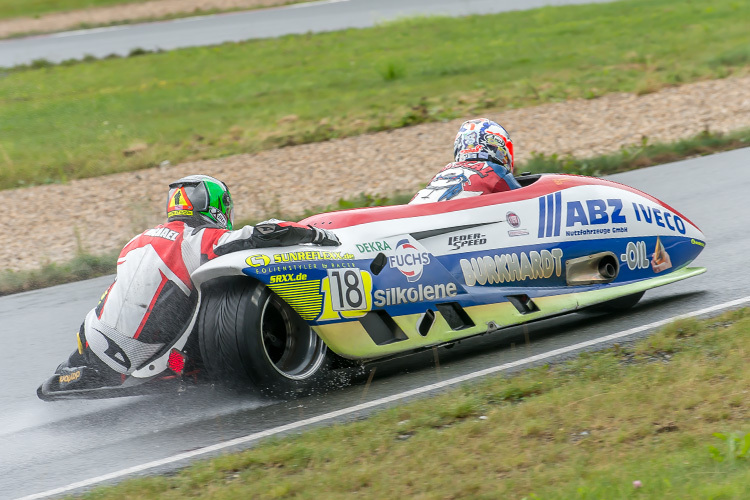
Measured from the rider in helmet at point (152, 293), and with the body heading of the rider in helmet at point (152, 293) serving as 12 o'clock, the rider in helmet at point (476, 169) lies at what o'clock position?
the rider in helmet at point (476, 169) is roughly at 1 o'clock from the rider in helmet at point (152, 293).

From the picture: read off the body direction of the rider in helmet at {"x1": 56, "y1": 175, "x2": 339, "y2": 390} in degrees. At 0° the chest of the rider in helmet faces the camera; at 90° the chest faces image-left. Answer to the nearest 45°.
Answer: approximately 225°

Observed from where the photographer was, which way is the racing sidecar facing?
facing away from the viewer and to the right of the viewer

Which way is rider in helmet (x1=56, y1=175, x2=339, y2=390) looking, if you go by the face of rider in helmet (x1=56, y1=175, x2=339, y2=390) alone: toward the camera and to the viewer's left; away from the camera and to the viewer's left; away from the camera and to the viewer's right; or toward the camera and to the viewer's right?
away from the camera and to the viewer's right

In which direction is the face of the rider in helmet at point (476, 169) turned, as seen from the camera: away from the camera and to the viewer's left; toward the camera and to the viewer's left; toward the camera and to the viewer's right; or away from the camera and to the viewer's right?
away from the camera and to the viewer's right

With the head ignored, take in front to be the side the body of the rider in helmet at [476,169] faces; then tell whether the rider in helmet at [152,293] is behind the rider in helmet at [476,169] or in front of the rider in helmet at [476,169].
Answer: behind

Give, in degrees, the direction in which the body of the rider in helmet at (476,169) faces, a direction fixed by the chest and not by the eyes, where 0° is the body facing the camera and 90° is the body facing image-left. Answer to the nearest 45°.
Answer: approximately 225°
